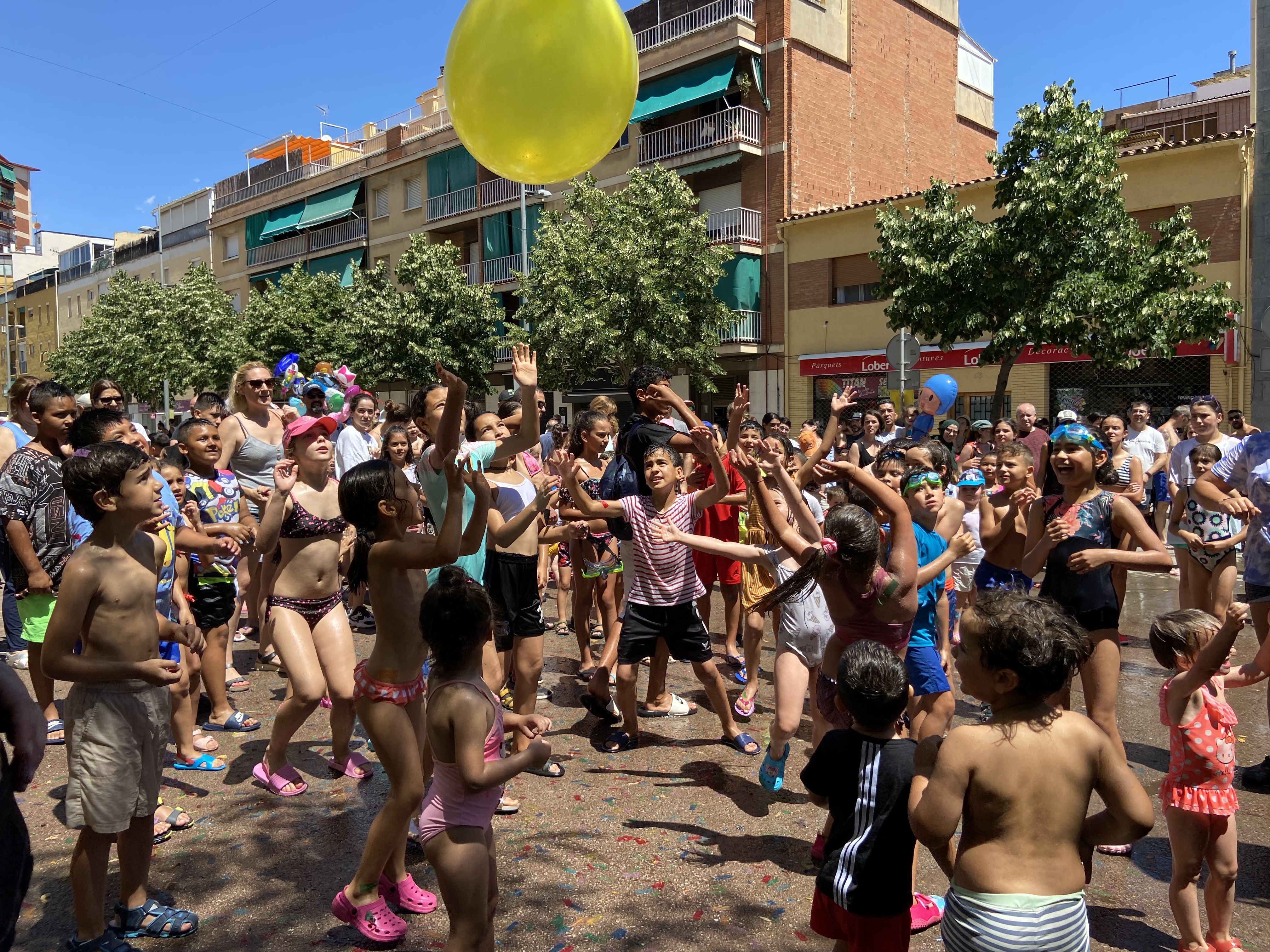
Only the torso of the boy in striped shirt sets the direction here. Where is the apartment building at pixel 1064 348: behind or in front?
behind

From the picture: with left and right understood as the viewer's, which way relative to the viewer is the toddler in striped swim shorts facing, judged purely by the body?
facing away from the viewer

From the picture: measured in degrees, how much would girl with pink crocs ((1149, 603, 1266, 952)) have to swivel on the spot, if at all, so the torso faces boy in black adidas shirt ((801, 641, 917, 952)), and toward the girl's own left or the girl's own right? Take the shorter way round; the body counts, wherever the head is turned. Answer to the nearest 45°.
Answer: approximately 90° to the girl's own right

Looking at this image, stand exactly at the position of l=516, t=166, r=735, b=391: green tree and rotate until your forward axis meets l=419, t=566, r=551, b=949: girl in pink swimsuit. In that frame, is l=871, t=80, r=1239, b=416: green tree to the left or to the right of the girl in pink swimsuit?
left

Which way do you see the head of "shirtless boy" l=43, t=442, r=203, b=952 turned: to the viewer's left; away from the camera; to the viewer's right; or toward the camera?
to the viewer's right

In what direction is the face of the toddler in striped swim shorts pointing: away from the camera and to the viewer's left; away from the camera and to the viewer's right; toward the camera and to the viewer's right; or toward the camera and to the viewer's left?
away from the camera and to the viewer's left

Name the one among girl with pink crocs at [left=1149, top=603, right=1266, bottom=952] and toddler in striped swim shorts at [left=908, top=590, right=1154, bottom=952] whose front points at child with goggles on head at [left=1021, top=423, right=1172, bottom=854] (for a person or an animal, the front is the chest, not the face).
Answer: the toddler in striped swim shorts

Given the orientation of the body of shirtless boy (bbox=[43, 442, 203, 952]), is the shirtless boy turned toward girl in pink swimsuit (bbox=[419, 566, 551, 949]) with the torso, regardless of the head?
yes

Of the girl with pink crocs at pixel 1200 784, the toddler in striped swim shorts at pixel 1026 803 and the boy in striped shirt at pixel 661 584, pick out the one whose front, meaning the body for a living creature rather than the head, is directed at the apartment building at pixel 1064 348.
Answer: the toddler in striped swim shorts

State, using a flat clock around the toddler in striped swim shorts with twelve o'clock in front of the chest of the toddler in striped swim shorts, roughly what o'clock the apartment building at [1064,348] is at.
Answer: The apartment building is roughly at 12 o'clock from the toddler in striped swim shorts.
